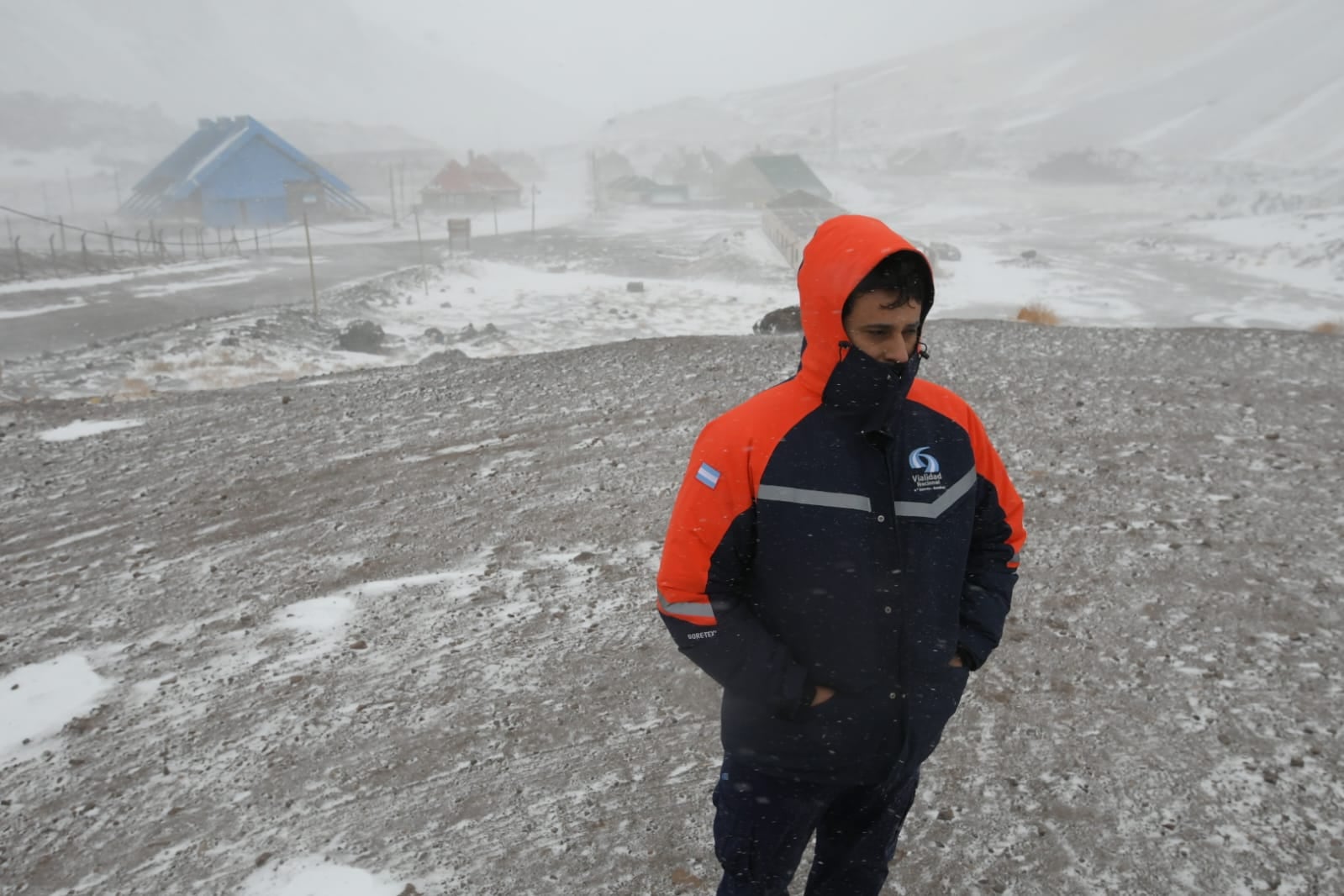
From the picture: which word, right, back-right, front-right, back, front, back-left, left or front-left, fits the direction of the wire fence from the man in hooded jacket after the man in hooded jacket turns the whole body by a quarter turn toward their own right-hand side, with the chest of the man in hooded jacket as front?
right

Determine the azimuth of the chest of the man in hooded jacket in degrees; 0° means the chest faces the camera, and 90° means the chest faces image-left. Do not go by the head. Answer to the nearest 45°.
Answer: approximately 315°

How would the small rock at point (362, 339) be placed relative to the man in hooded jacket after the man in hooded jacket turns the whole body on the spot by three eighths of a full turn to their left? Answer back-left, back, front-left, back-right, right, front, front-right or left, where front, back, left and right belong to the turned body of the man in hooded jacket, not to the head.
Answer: front-left

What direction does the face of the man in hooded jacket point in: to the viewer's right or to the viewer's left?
to the viewer's right
